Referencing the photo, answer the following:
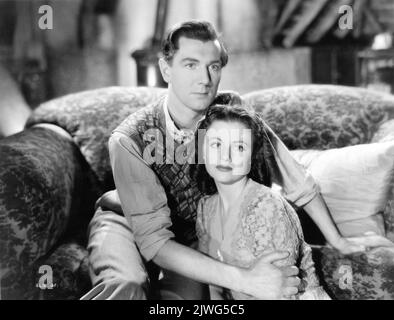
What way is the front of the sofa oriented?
toward the camera

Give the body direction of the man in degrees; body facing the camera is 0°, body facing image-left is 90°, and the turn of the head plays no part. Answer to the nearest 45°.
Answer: approximately 315°
